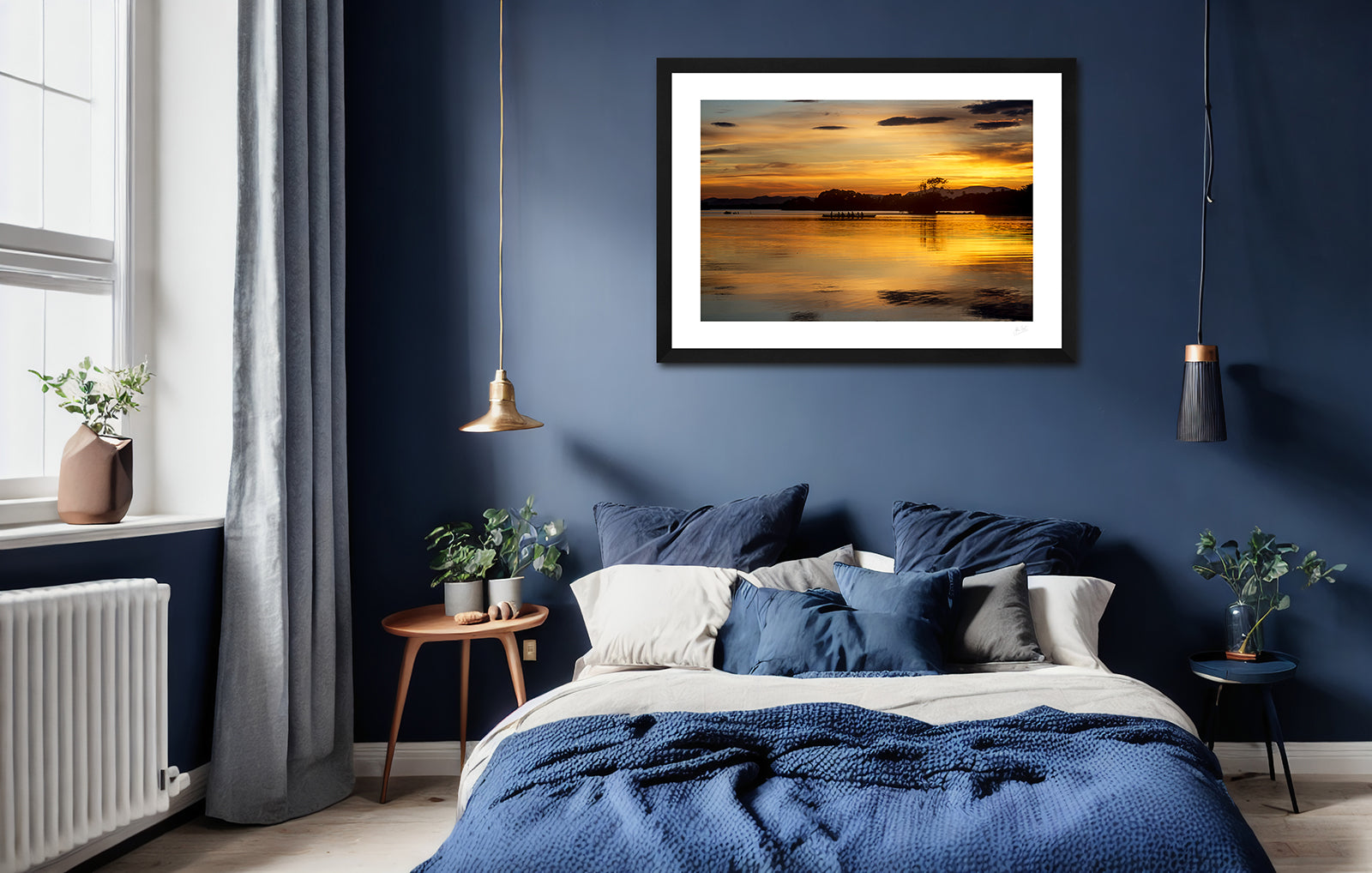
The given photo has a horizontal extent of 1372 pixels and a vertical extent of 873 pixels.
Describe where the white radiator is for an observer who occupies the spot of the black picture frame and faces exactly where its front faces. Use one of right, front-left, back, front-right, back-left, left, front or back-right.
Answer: front-right

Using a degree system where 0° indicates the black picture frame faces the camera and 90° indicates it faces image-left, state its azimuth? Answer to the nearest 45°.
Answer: approximately 0°

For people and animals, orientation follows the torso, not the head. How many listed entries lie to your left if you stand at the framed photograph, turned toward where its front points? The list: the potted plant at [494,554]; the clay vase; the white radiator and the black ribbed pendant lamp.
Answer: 1

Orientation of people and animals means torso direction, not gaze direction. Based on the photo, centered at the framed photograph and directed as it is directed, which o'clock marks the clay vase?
The clay vase is roughly at 2 o'clock from the framed photograph.

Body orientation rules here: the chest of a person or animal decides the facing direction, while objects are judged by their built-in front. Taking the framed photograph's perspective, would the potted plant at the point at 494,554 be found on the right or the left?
on its right

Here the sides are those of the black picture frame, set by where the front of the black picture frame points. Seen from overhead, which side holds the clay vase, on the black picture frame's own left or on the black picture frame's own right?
on the black picture frame's own right

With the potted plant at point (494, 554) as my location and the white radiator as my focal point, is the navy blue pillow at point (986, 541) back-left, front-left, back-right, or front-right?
back-left

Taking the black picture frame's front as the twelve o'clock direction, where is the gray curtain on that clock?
The gray curtain is roughly at 2 o'clock from the black picture frame.
